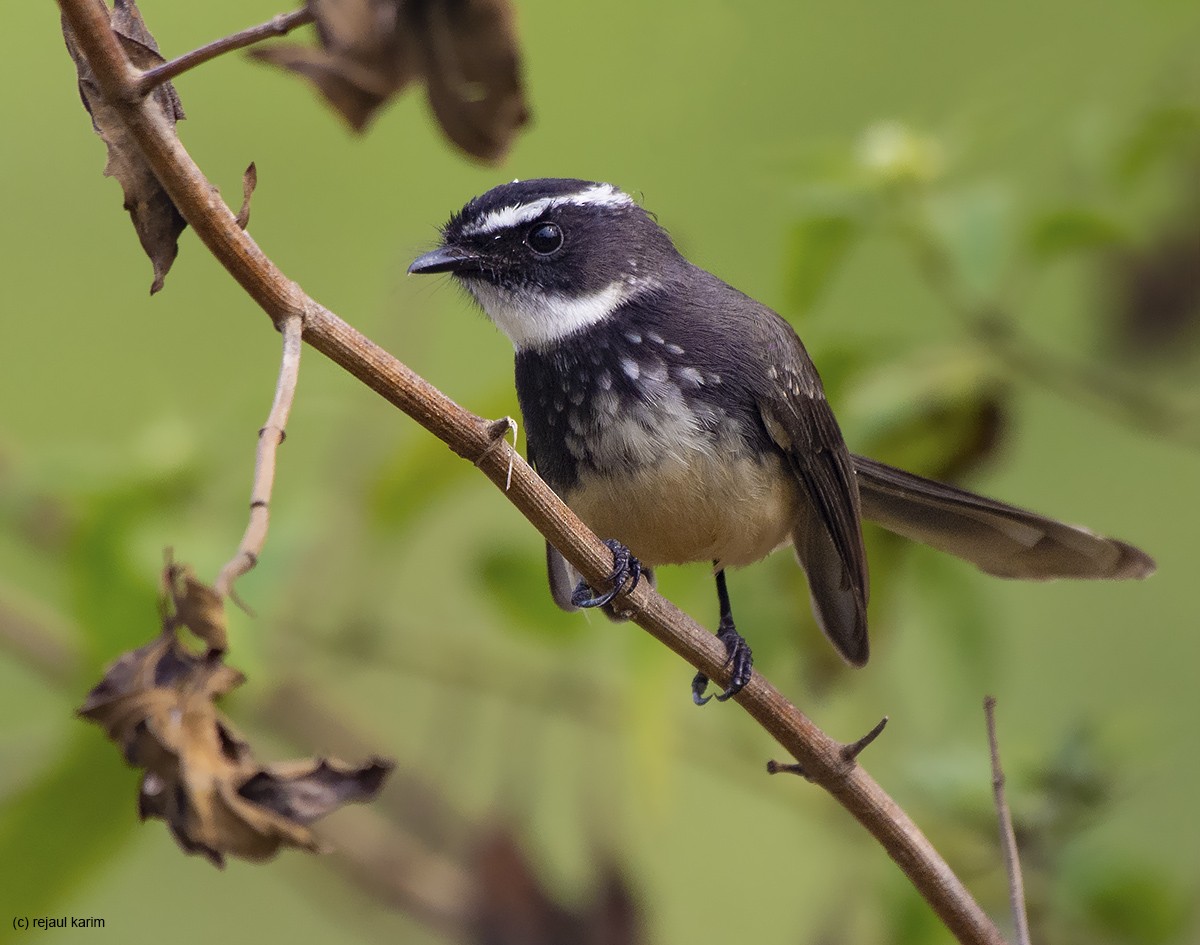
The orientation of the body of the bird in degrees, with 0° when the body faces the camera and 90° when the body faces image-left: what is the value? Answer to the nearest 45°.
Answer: approximately 45°

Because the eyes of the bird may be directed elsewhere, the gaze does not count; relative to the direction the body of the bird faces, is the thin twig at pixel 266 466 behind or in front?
in front

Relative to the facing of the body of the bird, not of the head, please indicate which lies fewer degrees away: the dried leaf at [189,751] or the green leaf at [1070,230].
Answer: the dried leaf

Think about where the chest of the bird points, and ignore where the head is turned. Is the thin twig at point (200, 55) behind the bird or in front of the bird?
in front
